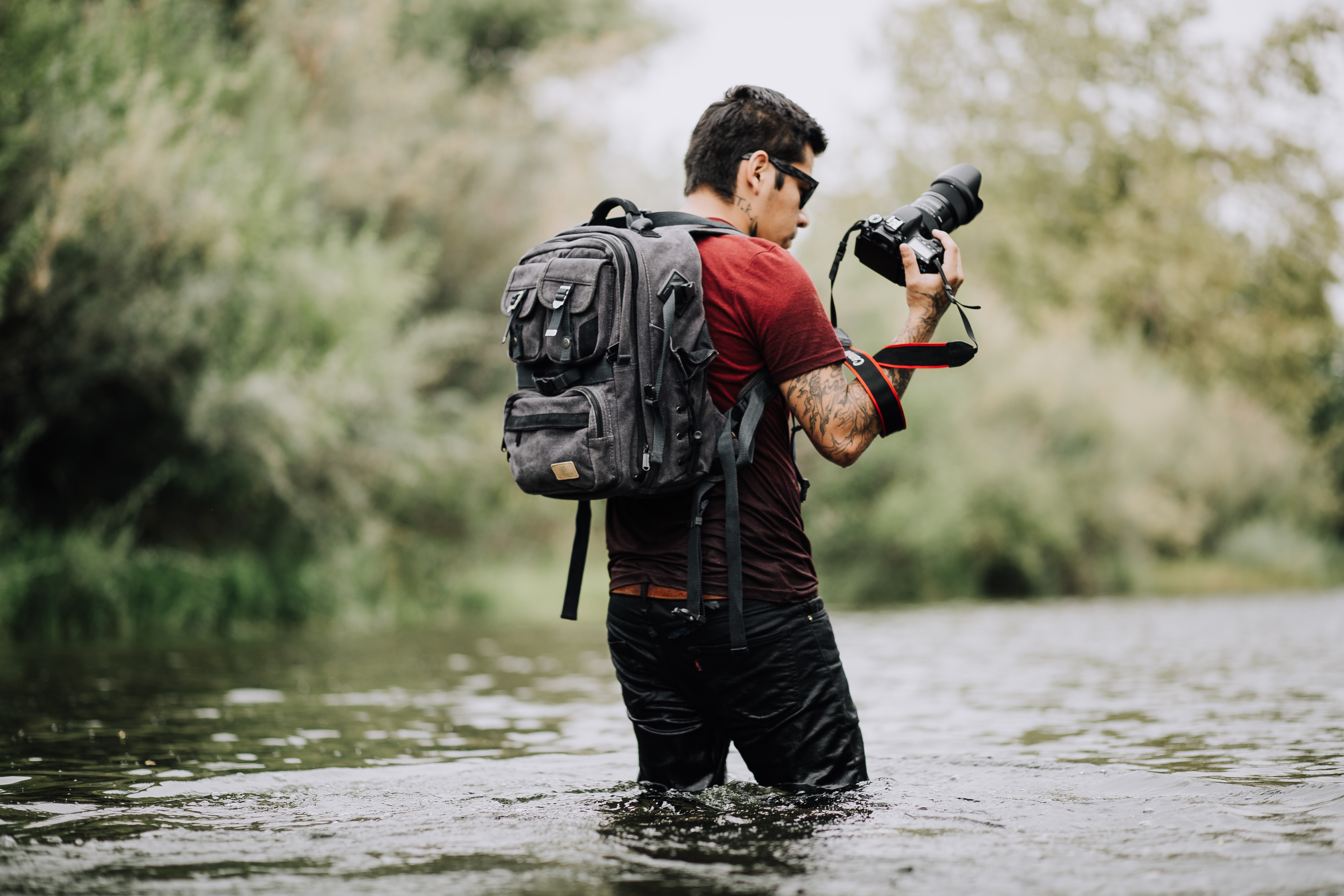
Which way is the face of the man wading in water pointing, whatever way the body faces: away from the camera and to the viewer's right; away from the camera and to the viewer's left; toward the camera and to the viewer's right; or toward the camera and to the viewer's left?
away from the camera and to the viewer's right

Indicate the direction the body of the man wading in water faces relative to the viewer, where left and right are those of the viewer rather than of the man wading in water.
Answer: facing away from the viewer and to the right of the viewer
